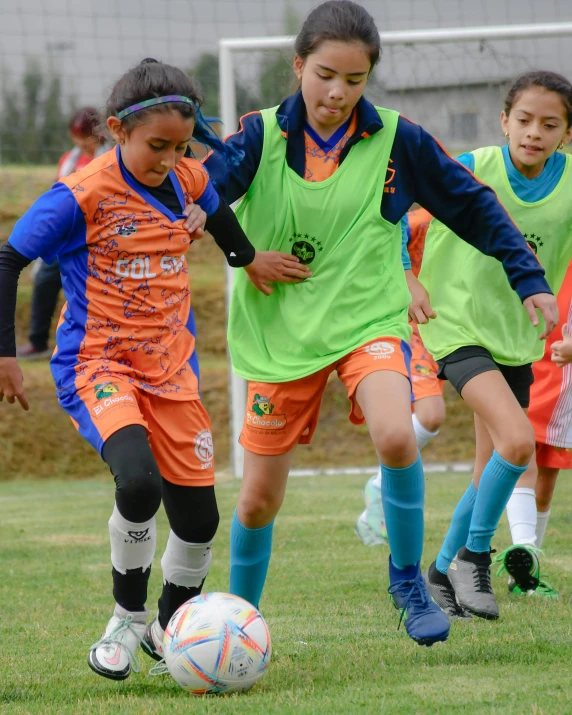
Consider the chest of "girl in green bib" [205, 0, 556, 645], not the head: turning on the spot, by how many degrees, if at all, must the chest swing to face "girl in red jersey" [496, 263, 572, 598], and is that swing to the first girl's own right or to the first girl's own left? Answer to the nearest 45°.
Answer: approximately 135° to the first girl's own left

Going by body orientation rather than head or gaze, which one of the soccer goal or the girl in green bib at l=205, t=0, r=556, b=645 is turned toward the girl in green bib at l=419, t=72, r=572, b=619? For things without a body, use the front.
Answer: the soccer goal

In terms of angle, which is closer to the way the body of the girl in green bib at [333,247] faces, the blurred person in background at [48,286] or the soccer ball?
the soccer ball

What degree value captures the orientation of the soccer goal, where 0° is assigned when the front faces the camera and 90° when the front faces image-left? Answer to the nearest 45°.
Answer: approximately 0°

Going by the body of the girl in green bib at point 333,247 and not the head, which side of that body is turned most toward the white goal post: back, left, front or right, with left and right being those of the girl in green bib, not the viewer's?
back

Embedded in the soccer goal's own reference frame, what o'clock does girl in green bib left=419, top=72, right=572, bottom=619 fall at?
The girl in green bib is roughly at 12 o'clock from the soccer goal.

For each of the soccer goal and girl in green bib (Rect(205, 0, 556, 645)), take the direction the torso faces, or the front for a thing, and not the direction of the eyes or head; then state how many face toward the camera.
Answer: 2

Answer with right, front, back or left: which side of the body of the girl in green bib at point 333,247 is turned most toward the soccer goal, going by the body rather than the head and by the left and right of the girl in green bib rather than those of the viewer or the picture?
back

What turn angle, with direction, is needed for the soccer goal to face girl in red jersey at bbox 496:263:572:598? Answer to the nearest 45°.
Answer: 0° — it already faces them

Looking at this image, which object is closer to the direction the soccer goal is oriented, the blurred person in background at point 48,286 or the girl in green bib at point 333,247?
the girl in green bib

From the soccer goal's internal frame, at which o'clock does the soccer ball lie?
The soccer ball is roughly at 12 o'clock from the soccer goal.

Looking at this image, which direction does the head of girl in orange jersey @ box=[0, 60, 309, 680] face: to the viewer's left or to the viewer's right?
to the viewer's right
